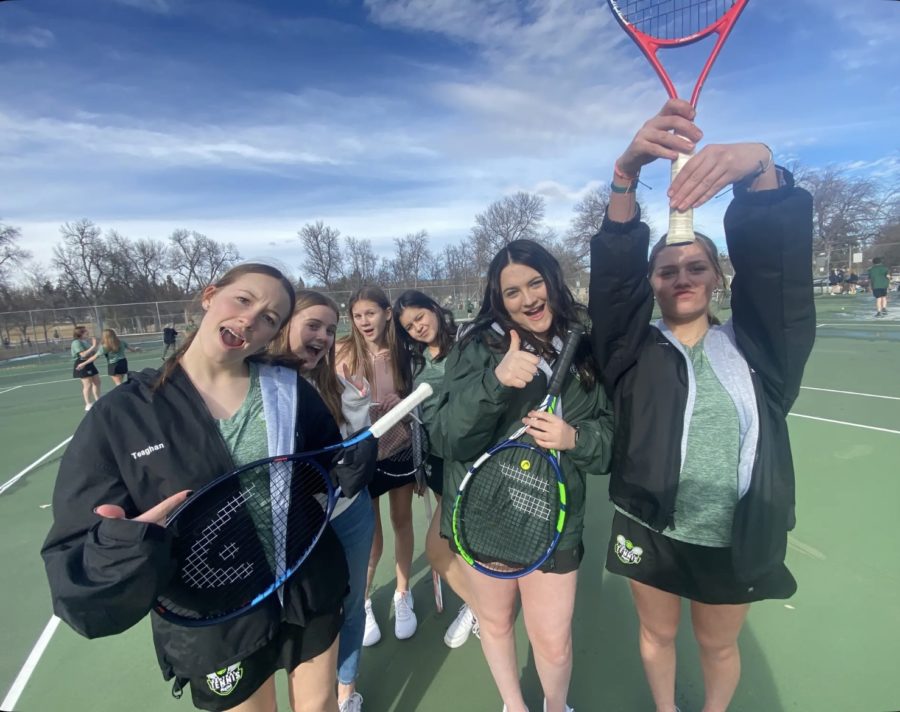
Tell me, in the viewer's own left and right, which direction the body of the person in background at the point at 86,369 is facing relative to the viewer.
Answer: facing to the right of the viewer

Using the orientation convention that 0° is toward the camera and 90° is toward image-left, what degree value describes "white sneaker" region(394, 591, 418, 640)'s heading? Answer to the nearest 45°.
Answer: approximately 0°

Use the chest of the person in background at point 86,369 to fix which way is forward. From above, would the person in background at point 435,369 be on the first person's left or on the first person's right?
on the first person's right
